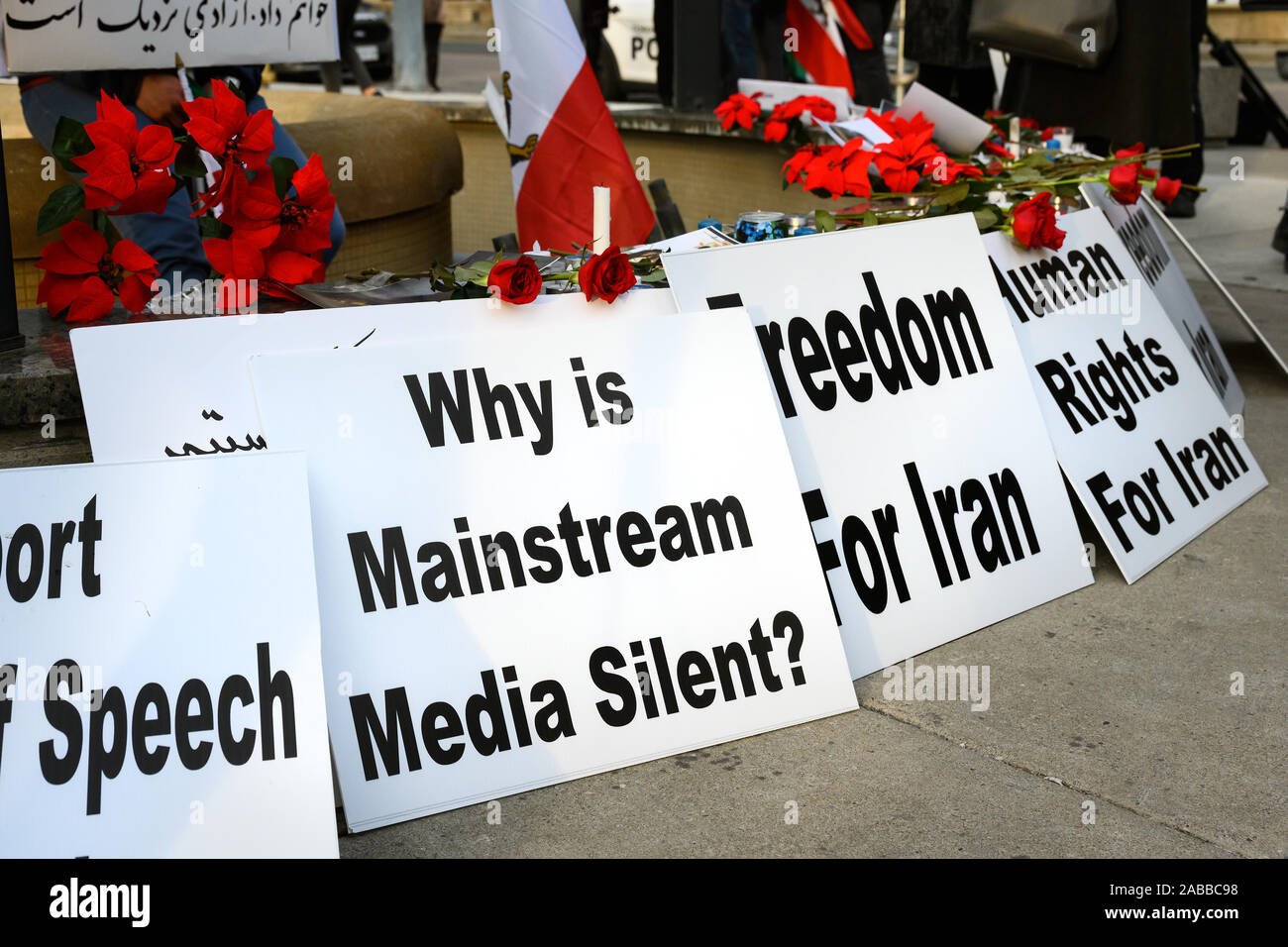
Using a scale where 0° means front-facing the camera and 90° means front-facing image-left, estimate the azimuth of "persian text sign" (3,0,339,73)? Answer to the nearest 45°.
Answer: approximately 0°

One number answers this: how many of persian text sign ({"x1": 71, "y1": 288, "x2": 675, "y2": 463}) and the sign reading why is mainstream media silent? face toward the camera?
2

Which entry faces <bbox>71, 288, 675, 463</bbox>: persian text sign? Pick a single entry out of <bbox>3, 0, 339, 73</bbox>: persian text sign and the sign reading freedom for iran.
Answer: <bbox>3, 0, 339, 73</bbox>: persian text sign

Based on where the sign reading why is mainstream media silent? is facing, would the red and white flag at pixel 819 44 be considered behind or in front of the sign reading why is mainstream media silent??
behind

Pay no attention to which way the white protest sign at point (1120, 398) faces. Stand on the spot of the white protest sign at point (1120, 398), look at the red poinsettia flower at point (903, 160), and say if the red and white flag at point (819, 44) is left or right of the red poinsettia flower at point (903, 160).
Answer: right

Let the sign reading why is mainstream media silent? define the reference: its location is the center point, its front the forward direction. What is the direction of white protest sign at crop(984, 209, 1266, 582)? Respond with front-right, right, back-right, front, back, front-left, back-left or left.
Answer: back-left

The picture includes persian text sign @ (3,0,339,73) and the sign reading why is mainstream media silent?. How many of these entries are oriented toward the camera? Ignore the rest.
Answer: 2

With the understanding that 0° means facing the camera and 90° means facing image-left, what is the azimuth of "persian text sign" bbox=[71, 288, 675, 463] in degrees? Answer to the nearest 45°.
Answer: approximately 0°
